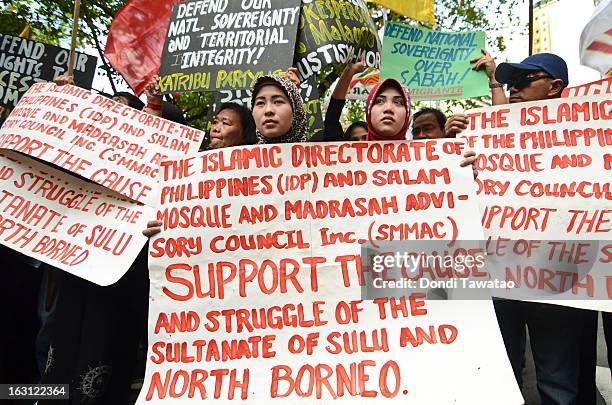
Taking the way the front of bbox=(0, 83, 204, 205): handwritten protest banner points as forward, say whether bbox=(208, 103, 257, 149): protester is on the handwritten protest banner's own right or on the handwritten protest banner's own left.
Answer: on the handwritten protest banner's own left

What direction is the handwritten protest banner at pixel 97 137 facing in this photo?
toward the camera

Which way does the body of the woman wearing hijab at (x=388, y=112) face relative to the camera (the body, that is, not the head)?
toward the camera

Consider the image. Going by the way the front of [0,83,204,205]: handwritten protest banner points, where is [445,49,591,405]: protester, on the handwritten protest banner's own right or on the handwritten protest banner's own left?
on the handwritten protest banner's own left

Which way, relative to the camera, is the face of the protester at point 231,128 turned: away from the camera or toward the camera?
toward the camera

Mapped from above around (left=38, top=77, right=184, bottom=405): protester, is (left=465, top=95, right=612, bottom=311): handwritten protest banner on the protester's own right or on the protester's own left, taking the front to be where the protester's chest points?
on the protester's own left

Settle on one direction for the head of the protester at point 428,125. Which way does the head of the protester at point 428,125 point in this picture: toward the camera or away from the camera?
toward the camera

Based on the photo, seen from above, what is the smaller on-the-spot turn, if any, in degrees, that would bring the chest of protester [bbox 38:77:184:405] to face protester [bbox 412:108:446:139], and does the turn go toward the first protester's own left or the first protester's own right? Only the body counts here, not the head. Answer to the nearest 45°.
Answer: approximately 90° to the first protester's own left

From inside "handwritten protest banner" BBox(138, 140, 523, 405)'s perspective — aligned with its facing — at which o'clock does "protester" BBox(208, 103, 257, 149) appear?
The protester is roughly at 5 o'clock from the handwritten protest banner.

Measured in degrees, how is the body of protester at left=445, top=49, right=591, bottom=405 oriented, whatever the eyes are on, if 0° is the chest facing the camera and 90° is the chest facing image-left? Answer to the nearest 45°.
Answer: approximately 45°

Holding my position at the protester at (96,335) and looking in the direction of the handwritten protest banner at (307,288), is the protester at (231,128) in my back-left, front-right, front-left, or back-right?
front-left

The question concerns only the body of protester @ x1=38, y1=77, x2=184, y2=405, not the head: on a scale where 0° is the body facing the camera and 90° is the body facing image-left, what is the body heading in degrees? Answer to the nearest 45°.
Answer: approximately 0°

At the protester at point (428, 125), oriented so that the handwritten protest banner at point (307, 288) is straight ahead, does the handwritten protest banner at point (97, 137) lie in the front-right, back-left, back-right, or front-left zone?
front-right

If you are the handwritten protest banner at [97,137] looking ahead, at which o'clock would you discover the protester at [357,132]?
The protester is roughly at 9 o'clock from the handwritten protest banner.

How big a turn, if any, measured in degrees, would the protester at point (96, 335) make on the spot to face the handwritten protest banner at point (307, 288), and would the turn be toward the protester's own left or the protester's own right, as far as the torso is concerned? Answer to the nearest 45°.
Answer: approximately 45° to the protester's own left

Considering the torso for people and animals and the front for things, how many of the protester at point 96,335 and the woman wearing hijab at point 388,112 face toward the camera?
2
